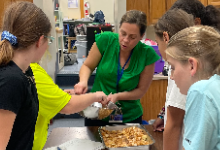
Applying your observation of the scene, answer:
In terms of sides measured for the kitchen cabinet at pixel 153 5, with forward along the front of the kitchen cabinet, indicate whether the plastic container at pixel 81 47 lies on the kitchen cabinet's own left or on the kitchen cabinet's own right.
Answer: on the kitchen cabinet's own right

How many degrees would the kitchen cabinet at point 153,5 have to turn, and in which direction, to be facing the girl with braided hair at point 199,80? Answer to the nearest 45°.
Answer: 0° — it already faces them

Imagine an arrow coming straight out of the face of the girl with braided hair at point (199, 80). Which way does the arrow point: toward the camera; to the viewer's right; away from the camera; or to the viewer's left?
to the viewer's left

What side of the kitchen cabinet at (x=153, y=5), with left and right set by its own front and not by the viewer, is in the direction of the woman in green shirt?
front

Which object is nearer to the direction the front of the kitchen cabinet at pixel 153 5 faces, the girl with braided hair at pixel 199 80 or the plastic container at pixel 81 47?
the girl with braided hair

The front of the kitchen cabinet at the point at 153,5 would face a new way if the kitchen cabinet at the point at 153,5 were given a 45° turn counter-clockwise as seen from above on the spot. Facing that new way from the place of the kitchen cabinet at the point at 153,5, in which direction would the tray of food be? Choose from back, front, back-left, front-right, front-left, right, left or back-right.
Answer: front-right

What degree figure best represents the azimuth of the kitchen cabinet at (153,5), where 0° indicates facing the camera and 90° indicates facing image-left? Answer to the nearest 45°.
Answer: approximately 0°
